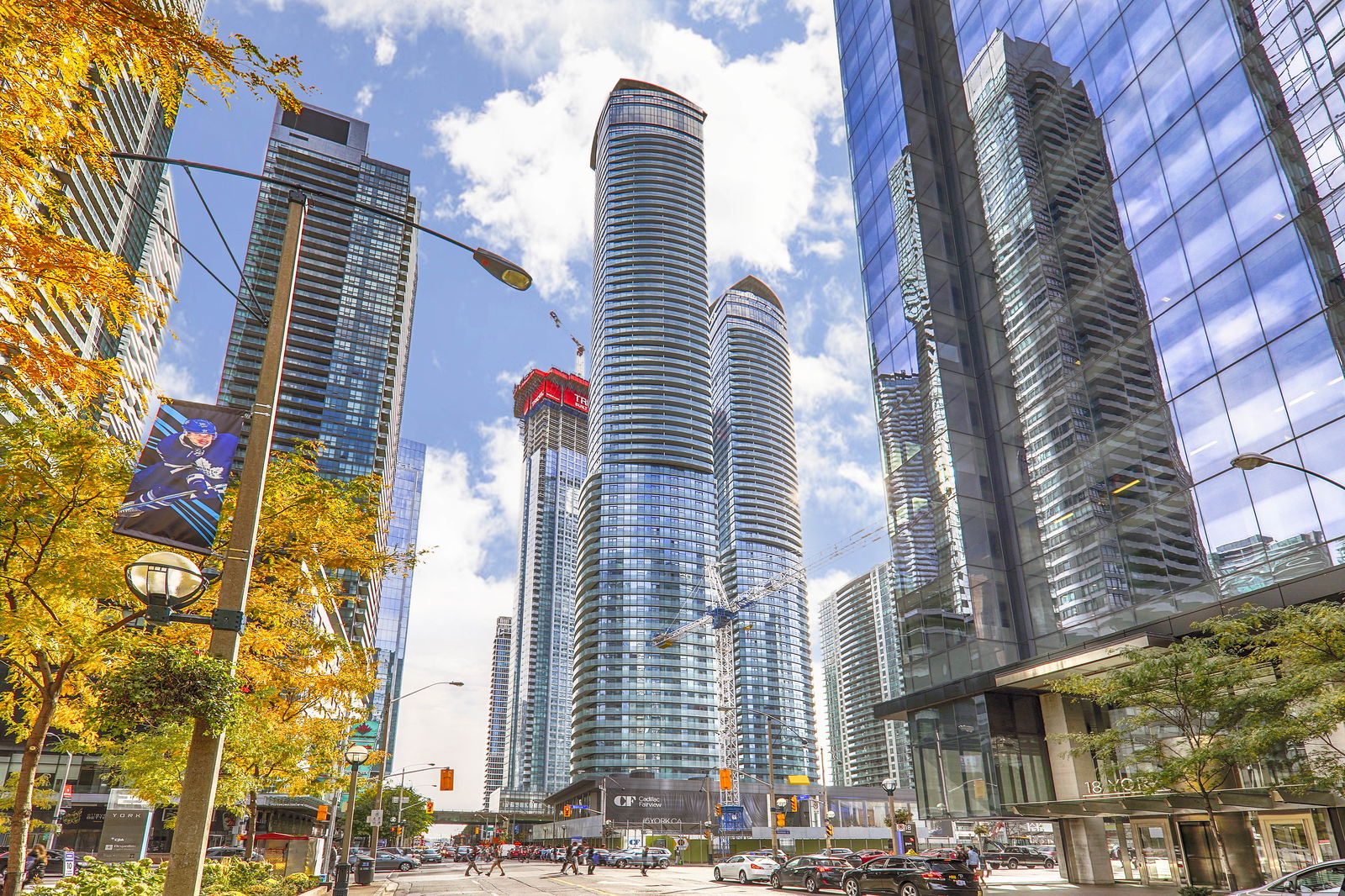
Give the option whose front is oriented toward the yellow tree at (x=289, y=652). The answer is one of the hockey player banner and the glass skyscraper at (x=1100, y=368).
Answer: the glass skyscraper

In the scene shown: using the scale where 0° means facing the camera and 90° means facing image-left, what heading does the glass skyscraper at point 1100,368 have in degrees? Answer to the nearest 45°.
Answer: approximately 45°

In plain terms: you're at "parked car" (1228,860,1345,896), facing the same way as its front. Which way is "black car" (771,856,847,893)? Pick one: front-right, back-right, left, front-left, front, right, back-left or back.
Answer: front-right

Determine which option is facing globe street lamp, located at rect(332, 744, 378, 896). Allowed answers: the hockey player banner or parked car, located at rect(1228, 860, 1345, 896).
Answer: the parked car

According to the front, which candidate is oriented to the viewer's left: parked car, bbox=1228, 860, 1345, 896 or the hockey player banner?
the parked car

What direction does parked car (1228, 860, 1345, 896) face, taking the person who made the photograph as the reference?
facing to the left of the viewer

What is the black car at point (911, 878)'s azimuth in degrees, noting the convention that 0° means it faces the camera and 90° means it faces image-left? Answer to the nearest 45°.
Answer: approximately 135°

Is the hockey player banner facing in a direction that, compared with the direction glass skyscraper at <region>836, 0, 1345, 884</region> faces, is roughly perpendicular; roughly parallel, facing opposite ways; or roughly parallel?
roughly perpendicular

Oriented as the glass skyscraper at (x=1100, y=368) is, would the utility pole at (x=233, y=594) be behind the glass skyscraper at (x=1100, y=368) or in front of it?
in front
